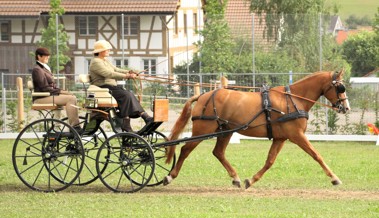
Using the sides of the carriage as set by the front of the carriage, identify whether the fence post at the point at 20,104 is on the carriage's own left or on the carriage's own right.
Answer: on the carriage's own left

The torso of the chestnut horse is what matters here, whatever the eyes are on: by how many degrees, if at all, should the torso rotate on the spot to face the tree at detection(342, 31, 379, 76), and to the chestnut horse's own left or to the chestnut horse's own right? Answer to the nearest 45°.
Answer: approximately 90° to the chestnut horse's own left

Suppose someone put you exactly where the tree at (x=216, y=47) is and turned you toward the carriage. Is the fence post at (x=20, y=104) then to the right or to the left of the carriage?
right

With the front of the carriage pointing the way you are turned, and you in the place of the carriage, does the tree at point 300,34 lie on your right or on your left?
on your left

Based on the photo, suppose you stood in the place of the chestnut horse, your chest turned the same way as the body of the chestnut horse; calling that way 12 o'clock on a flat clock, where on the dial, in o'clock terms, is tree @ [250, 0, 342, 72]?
The tree is roughly at 9 o'clock from the chestnut horse.

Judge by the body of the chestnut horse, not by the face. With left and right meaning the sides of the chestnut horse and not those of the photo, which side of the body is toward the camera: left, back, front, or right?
right

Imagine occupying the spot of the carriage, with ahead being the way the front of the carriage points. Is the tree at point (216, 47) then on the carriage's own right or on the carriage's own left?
on the carriage's own left

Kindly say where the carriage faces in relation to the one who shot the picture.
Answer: facing to the right of the viewer
